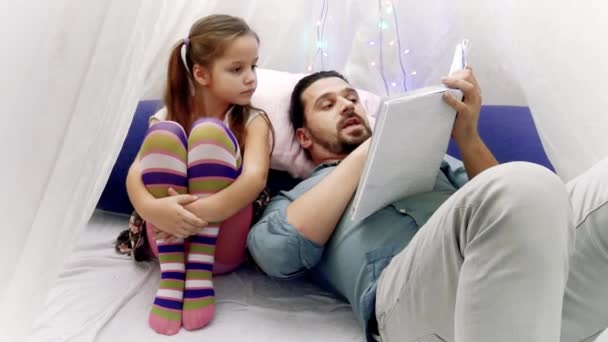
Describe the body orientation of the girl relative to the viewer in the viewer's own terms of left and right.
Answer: facing the viewer
